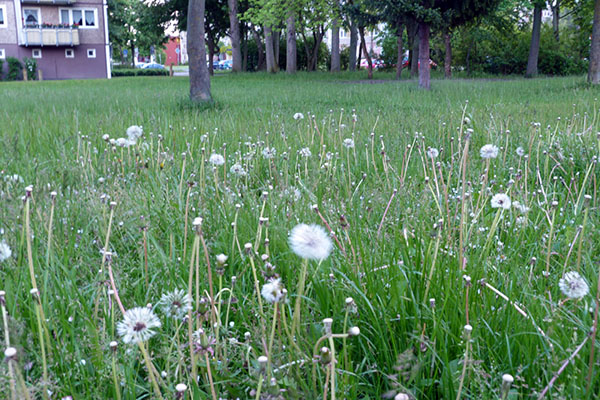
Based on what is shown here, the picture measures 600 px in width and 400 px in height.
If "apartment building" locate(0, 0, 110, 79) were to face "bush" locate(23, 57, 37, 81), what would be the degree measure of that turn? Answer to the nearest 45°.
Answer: approximately 45° to its right

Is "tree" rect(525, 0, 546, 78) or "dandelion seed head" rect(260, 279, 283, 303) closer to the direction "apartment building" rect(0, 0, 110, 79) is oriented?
the dandelion seed head

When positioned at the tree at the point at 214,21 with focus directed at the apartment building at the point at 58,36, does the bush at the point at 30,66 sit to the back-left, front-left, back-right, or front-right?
front-left

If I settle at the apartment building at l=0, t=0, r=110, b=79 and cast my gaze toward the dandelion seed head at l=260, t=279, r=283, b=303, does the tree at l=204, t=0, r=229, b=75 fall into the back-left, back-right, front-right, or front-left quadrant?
front-left

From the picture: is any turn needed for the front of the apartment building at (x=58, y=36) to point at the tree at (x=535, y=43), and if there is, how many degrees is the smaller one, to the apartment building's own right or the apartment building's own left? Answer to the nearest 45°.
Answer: approximately 45° to the apartment building's own left

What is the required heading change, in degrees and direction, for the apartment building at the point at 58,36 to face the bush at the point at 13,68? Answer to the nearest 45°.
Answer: approximately 45° to its right

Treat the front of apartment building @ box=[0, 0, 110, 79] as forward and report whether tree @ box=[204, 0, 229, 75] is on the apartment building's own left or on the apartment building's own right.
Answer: on the apartment building's own left

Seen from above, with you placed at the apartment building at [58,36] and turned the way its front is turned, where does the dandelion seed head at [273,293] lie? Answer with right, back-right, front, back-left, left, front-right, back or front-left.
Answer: front

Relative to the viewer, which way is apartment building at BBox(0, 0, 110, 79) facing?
toward the camera
